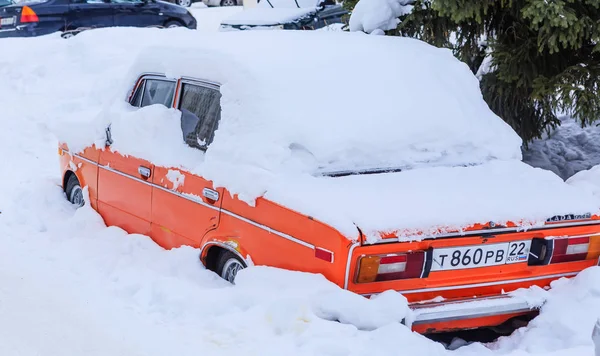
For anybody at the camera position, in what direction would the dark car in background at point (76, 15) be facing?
facing away from the viewer and to the right of the viewer

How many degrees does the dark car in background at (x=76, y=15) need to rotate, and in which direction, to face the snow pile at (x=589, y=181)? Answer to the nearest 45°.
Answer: approximately 90° to its right

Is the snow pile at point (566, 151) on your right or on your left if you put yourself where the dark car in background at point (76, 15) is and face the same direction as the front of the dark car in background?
on your right

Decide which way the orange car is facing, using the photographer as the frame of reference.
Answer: facing away from the viewer and to the left of the viewer

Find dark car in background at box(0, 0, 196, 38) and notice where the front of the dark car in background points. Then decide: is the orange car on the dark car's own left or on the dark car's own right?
on the dark car's own right
